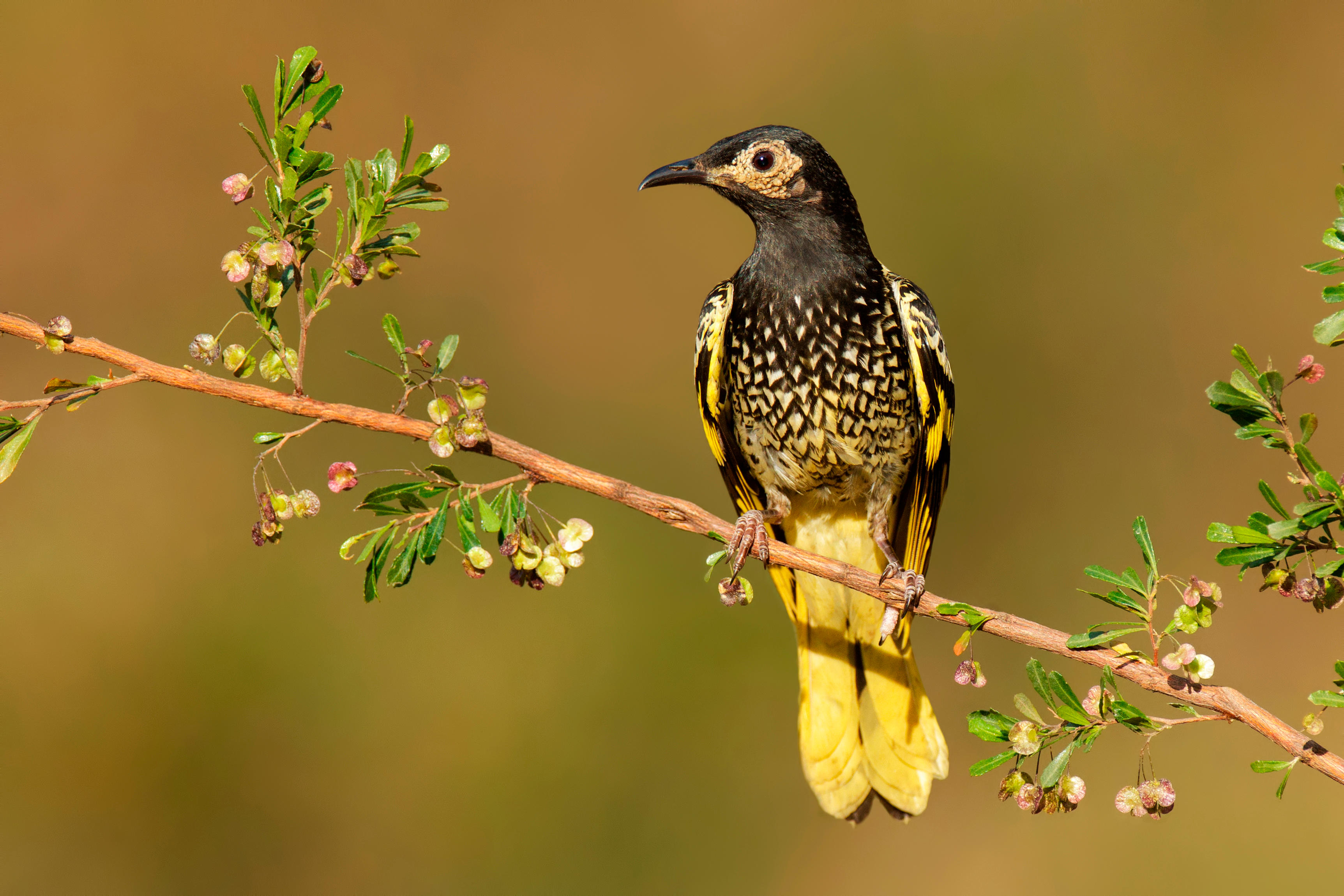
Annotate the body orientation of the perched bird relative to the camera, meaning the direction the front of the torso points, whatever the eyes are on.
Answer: toward the camera
